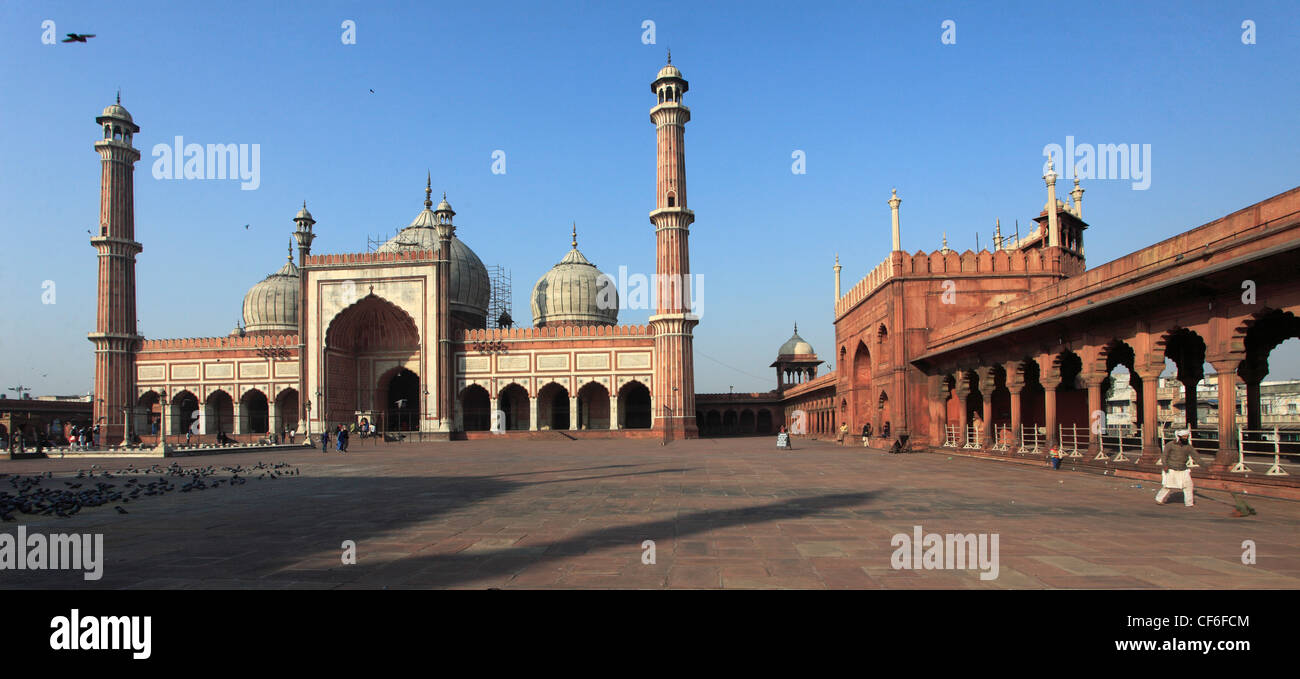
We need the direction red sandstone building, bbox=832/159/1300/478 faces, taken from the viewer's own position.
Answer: facing the viewer and to the left of the viewer

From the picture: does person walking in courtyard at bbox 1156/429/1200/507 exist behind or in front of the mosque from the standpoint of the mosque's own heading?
in front

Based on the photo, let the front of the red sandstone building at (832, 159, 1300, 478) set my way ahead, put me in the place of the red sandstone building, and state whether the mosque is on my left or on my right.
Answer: on my right

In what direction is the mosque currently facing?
toward the camera

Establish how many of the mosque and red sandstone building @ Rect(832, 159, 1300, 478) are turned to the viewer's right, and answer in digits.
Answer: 0

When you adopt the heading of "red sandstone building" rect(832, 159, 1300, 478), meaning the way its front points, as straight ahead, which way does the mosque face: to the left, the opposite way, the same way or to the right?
to the left

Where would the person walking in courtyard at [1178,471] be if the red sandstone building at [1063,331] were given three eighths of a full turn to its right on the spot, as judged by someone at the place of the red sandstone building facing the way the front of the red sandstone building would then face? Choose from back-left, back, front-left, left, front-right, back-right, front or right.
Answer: back

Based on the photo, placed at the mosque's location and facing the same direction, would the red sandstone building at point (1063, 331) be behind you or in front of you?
in front
